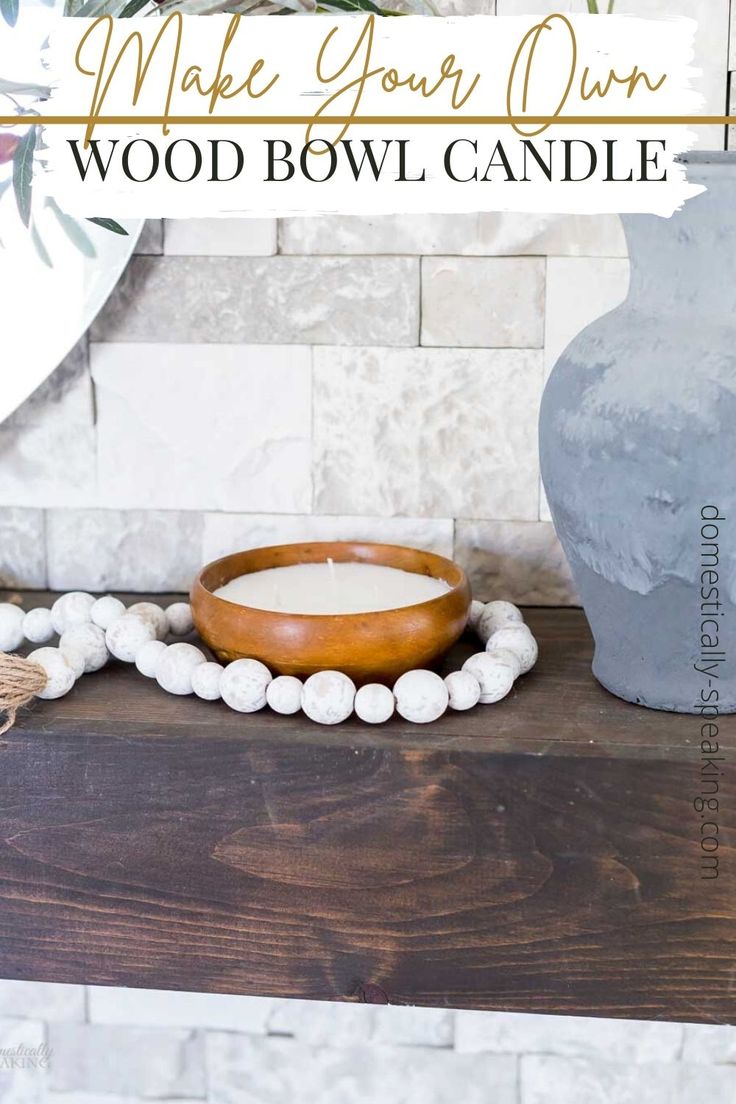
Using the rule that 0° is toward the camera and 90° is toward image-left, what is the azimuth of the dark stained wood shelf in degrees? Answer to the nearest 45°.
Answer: approximately 0°
